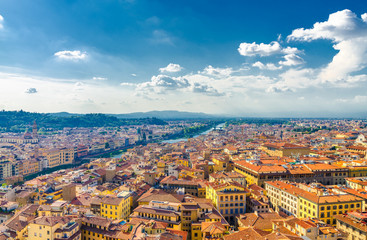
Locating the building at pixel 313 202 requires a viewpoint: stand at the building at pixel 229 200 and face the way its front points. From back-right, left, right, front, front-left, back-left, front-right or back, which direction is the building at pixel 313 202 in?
left

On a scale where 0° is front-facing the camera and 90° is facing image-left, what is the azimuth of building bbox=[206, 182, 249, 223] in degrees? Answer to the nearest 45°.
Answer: approximately 0°

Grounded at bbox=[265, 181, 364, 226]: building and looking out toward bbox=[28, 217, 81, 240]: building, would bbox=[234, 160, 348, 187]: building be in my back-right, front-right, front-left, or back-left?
back-right

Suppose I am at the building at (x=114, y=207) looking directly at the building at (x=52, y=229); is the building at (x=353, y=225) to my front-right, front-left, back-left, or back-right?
back-left

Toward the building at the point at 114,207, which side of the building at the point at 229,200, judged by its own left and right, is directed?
right

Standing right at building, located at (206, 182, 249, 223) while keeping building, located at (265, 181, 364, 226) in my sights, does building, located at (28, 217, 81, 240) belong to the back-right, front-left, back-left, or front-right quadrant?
back-right

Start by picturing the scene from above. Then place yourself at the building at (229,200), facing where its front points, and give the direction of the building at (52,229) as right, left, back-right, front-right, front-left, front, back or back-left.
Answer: front-right

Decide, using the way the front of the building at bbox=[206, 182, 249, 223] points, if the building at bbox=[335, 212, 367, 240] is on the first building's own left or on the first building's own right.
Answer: on the first building's own left

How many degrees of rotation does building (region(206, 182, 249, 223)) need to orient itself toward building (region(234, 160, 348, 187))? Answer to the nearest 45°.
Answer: approximately 135° to its left

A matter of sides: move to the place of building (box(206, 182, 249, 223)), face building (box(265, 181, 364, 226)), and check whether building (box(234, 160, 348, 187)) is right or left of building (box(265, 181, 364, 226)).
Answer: left
